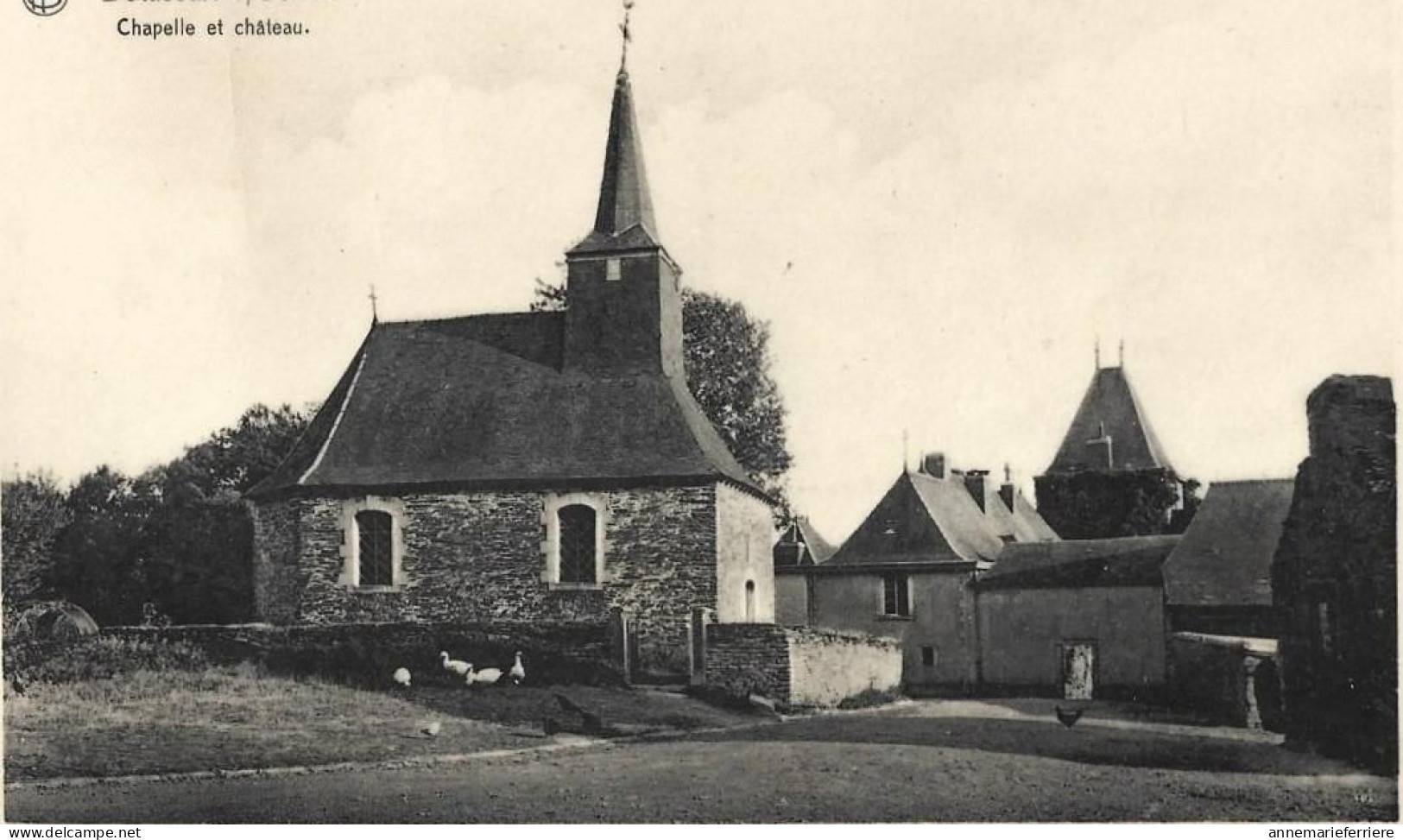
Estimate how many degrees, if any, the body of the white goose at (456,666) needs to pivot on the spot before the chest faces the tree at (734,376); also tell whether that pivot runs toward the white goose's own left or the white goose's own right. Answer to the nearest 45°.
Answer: approximately 135° to the white goose's own right

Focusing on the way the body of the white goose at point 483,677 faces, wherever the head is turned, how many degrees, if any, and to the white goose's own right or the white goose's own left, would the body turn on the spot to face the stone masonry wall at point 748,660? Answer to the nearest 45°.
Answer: approximately 180°

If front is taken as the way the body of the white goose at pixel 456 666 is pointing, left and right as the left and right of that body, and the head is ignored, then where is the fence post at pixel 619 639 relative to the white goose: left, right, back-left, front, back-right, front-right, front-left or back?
back

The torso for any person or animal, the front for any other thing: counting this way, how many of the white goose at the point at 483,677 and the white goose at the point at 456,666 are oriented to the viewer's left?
2

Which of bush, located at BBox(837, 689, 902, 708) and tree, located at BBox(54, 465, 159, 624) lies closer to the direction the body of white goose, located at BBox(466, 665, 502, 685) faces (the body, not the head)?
the tree

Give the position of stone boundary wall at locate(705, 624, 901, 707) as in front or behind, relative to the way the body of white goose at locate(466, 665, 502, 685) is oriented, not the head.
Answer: behind

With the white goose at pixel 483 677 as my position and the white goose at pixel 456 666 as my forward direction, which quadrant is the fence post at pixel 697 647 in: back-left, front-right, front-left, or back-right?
back-right

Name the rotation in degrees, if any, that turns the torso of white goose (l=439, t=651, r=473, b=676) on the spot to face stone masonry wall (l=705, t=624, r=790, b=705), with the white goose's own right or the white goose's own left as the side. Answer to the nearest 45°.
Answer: approximately 180°

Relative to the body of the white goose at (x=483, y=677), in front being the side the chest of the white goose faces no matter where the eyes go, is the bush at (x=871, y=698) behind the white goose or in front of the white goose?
behind

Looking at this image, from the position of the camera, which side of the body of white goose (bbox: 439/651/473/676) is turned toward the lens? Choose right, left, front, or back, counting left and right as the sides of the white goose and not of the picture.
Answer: left

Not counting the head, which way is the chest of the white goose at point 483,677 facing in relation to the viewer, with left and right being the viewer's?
facing to the left of the viewer
